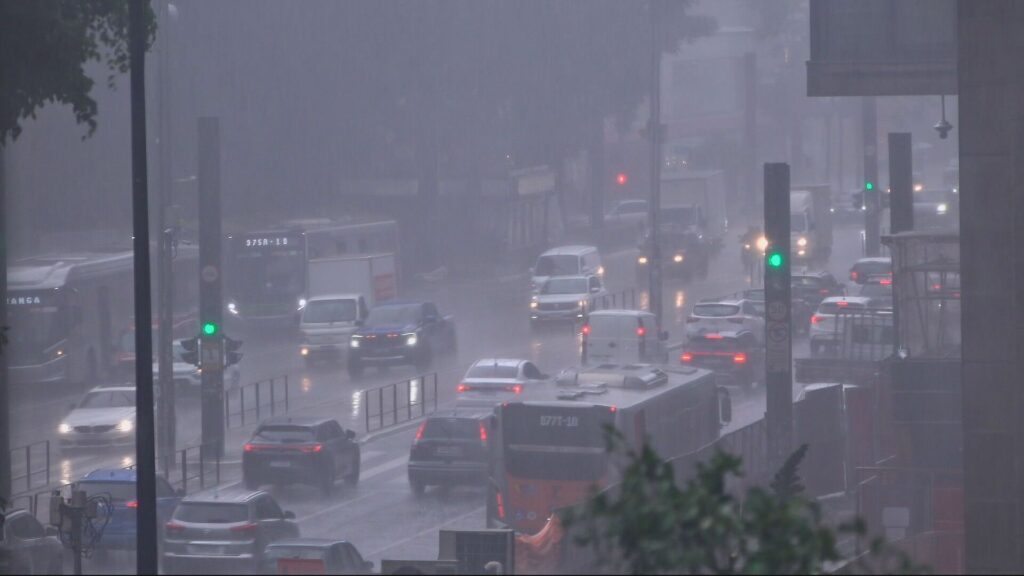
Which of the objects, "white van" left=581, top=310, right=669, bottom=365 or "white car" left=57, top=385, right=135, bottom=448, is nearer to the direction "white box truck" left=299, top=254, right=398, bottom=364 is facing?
the white car

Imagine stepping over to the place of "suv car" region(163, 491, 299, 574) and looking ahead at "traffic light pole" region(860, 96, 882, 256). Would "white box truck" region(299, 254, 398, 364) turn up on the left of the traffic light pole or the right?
left

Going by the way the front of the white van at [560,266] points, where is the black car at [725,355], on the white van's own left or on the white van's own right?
on the white van's own left

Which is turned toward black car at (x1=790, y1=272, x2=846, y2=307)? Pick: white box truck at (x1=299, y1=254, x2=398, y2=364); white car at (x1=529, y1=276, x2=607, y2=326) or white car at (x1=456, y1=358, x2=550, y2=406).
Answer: white car at (x1=456, y1=358, x2=550, y2=406)

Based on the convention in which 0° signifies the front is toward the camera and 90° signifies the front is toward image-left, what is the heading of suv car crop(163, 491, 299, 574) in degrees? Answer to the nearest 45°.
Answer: approximately 225°

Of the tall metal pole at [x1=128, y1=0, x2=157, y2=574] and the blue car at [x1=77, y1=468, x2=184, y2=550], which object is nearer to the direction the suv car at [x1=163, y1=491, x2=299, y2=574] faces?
the blue car

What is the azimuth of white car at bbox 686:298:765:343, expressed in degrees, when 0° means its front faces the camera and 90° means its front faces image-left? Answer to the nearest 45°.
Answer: approximately 225°

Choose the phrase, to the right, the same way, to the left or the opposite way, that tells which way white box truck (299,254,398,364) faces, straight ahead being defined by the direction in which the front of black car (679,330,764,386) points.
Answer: the opposite way

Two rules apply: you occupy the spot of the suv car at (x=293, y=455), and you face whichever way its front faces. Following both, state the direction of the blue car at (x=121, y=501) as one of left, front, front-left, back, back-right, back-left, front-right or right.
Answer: back

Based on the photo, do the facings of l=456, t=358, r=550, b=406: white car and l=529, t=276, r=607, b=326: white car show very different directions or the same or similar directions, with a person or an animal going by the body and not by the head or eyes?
very different directions

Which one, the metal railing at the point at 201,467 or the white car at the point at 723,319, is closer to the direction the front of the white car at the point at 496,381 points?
the white car

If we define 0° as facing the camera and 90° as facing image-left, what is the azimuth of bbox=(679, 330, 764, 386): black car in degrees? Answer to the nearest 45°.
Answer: approximately 225°

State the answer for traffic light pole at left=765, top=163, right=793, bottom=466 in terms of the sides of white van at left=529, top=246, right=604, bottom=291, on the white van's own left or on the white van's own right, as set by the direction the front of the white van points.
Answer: on the white van's own left
